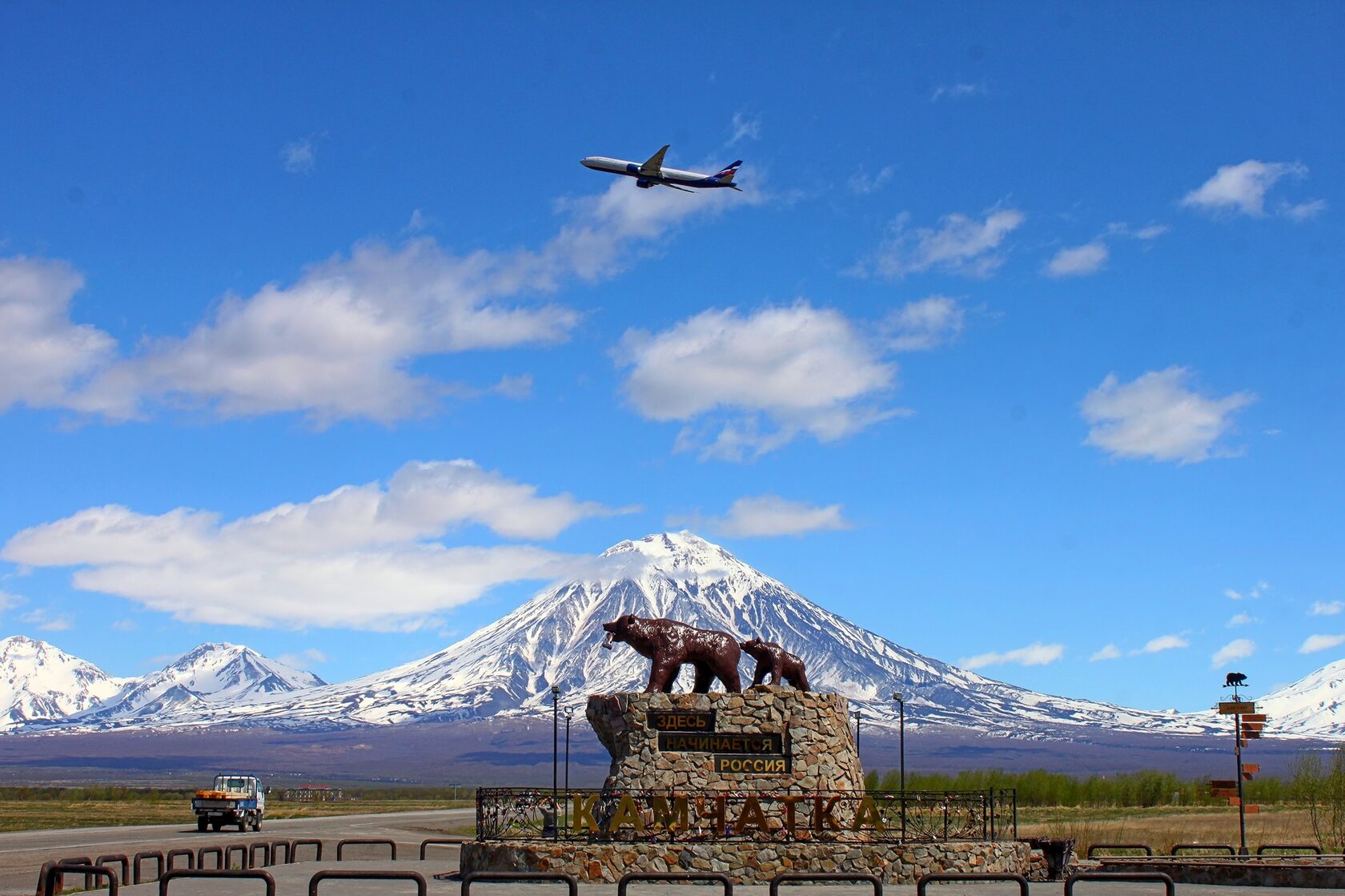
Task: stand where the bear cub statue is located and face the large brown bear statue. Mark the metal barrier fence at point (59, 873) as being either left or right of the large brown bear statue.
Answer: left

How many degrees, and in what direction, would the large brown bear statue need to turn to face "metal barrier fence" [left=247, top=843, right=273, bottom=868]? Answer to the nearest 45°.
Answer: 0° — it already faces it

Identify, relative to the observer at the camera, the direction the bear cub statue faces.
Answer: facing to the left of the viewer

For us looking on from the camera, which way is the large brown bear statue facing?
facing to the left of the viewer

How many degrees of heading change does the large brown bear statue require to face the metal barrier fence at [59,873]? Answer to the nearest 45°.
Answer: approximately 45° to its left

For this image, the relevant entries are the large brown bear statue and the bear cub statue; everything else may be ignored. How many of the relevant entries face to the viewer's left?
2
